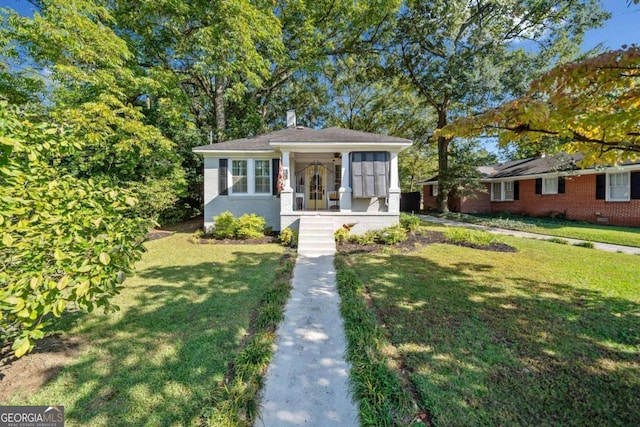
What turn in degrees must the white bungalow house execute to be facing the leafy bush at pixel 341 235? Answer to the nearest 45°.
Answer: approximately 45° to its left

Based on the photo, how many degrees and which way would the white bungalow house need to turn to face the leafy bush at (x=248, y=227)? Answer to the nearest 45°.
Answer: approximately 45° to its right

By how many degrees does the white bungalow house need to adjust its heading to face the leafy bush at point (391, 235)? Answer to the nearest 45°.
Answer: approximately 45° to its left

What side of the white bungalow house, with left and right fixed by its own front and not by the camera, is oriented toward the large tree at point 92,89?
right

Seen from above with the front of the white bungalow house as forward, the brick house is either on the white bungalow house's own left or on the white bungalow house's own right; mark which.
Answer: on the white bungalow house's own left

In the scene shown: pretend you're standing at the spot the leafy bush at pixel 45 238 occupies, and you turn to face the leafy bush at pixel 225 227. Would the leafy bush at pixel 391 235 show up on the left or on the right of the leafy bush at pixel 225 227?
right

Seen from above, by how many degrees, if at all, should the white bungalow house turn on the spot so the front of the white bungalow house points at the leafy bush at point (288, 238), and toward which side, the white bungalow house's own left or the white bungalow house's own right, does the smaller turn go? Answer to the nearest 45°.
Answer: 0° — it already faces it

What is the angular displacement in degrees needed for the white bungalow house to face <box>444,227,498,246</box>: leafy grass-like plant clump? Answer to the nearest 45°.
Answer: approximately 45° to its left

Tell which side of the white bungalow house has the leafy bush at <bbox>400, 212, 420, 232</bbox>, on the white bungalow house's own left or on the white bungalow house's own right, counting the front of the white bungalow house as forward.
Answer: on the white bungalow house's own left

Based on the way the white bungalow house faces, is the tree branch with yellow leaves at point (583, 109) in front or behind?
in front

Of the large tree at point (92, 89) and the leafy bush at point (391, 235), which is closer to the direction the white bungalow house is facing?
the leafy bush

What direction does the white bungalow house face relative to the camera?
toward the camera

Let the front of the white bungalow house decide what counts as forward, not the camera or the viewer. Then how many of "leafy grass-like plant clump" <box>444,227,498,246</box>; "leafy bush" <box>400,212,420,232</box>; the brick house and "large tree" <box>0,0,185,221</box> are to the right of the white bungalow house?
1

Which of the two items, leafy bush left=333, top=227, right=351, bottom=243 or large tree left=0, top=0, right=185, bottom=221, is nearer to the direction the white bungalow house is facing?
the leafy bush
